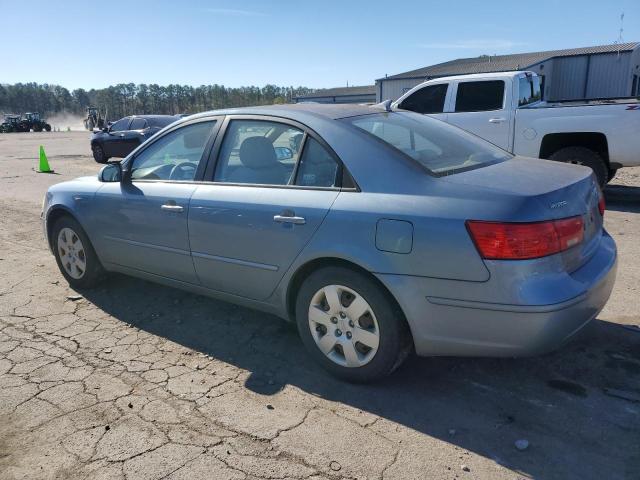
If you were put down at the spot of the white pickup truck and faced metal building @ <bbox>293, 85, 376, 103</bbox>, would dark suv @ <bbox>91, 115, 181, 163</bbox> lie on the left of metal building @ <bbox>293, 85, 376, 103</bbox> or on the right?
left

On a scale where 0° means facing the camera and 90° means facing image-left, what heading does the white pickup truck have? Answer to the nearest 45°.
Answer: approximately 90°

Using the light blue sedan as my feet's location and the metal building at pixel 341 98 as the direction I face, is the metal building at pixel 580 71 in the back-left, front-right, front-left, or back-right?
front-right

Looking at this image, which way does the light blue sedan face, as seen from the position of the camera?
facing away from the viewer and to the left of the viewer

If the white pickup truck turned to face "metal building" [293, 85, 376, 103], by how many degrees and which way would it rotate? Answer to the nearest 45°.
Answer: approximately 45° to its right

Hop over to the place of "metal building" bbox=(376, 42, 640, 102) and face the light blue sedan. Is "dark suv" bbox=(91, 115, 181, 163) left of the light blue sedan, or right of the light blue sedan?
right

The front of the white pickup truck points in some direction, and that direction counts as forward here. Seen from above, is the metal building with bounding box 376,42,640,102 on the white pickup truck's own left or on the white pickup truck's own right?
on the white pickup truck's own right

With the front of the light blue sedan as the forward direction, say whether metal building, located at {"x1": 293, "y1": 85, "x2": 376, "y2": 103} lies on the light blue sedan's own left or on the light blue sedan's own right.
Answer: on the light blue sedan's own right

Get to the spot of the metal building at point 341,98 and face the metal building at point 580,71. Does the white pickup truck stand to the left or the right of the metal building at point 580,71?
right

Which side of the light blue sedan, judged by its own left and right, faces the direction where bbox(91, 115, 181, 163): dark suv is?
front

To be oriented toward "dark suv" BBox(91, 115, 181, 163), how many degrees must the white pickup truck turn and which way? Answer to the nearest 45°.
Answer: approximately 45° to its right

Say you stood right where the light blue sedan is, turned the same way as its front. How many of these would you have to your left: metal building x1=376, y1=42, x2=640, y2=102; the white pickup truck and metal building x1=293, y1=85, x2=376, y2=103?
0

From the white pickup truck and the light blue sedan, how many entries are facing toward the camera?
0

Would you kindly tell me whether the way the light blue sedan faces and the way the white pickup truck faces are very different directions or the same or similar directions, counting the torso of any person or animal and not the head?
same or similar directions
